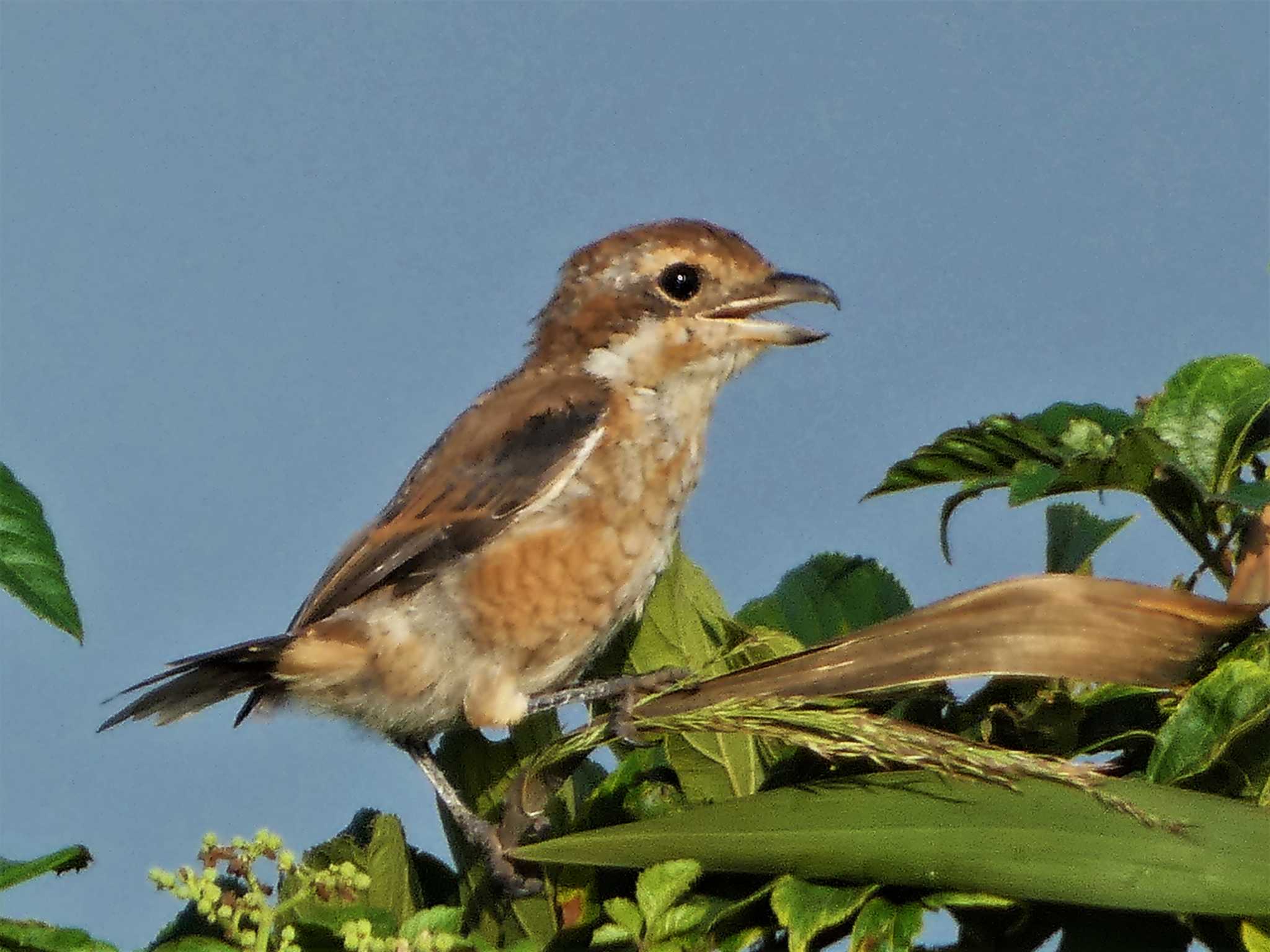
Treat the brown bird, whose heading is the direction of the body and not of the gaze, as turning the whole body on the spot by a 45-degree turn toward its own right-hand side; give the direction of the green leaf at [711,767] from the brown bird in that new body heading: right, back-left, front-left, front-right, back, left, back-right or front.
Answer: front-left

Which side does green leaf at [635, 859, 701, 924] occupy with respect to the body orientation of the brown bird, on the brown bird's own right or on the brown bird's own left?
on the brown bird's own right

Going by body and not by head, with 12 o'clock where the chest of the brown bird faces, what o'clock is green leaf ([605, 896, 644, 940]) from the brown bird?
The green leaf is roughly at 3 o'clock from the brown bird.

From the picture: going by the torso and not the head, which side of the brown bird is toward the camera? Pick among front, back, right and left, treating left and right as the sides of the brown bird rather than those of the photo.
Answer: right

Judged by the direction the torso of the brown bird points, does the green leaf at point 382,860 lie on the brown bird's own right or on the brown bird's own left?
on the brown bird's own right
